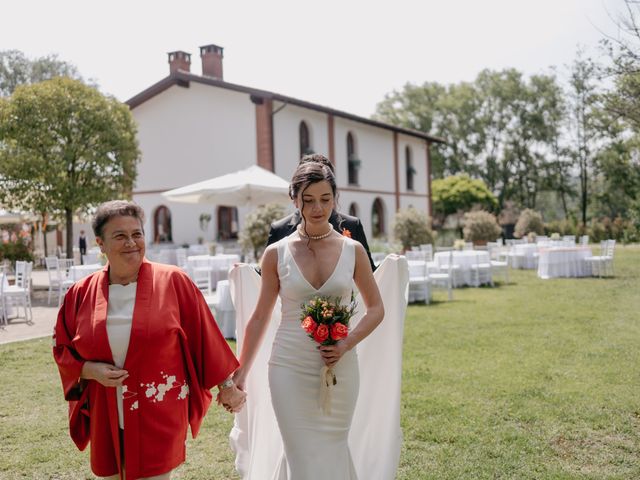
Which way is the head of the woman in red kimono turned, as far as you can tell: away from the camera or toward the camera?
toward the camera

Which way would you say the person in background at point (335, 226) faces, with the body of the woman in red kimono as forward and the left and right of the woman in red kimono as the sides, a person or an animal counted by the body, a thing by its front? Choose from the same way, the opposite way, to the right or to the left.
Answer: the same way

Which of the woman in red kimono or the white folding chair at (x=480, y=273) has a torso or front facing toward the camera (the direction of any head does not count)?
the woman in red kimono

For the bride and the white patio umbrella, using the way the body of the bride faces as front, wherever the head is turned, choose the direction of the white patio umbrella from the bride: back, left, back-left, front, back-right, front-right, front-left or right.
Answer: back

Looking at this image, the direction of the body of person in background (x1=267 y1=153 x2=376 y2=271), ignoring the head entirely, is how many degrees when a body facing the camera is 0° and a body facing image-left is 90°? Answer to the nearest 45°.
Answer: approximately 0°

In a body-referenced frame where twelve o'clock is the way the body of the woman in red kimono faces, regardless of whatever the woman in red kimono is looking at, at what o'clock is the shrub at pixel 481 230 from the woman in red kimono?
The shrub is roughly at 7 o'clock from the woman in red kimono.

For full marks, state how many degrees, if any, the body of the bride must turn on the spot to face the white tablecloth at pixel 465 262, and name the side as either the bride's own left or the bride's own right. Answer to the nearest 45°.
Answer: approximately 180°

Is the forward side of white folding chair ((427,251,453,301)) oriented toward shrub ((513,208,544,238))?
no

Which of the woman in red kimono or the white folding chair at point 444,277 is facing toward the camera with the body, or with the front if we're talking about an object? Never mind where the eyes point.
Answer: the woman in red kimono

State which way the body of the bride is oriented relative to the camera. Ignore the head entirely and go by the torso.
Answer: toward the camera

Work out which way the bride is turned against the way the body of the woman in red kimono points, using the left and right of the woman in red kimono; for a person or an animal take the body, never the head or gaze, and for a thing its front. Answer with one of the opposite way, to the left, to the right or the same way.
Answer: the same way

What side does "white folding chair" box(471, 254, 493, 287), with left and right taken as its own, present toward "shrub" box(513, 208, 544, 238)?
front

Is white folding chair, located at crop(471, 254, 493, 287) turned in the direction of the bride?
no

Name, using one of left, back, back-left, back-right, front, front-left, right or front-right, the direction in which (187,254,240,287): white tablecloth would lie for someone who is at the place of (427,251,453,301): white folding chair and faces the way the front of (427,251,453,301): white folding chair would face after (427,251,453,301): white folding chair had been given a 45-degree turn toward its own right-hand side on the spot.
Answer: front-left

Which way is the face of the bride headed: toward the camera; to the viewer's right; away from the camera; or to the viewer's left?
toward the camera

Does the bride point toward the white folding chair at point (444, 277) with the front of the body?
no
